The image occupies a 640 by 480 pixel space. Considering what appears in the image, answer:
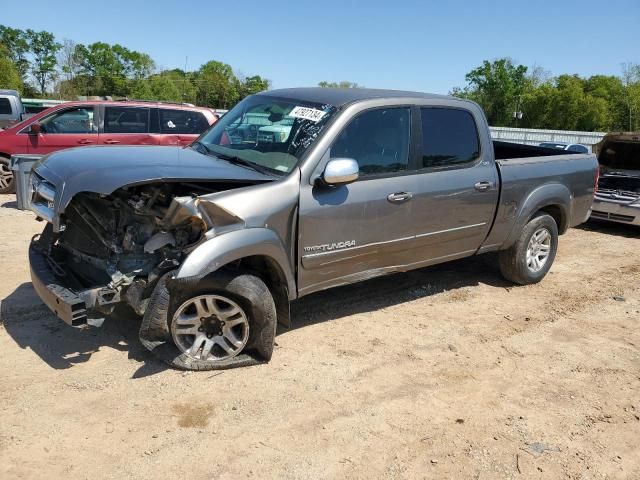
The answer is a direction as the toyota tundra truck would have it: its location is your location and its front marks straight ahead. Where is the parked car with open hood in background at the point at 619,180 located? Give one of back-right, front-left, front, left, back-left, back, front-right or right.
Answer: back

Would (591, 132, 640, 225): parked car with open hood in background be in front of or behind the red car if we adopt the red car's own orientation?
behind

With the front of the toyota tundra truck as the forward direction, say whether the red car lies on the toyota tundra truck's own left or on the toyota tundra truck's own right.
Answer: on the toyota tundra truck's own right

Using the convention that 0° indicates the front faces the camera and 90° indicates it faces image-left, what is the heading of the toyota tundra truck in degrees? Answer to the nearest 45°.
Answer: approximately 45°

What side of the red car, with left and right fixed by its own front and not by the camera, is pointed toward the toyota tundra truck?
left

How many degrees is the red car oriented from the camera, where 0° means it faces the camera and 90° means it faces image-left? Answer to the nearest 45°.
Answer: approximately 90°
